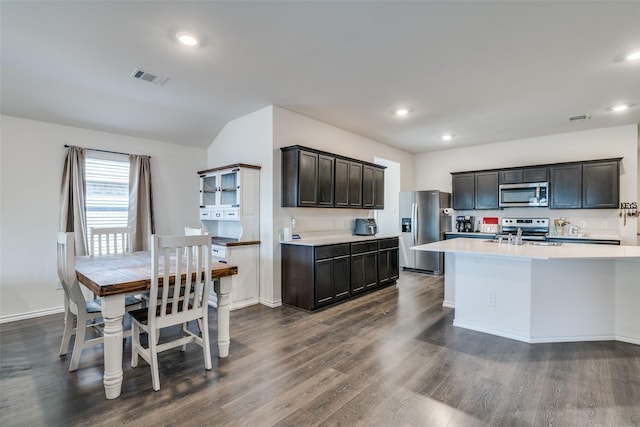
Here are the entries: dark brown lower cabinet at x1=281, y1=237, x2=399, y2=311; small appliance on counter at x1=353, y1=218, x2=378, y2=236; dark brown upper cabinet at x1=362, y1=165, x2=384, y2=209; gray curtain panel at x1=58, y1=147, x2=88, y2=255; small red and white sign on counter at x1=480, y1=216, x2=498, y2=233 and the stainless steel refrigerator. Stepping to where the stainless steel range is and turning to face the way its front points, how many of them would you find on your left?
0

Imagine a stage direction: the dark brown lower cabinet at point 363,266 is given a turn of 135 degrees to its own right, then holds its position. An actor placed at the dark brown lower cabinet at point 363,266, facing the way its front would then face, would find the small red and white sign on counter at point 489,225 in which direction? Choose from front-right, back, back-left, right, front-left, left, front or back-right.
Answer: back-right

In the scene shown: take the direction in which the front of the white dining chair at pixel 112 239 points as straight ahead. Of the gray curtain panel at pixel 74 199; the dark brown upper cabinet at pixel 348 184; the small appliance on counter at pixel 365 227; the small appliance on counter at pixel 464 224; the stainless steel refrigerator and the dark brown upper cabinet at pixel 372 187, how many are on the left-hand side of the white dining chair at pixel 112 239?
5

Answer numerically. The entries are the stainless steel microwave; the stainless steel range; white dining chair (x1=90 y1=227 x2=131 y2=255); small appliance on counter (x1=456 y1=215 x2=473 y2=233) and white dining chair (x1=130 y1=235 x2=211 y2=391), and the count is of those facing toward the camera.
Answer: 4

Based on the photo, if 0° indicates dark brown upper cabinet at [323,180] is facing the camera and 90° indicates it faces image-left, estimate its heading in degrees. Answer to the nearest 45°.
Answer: approximately 315°

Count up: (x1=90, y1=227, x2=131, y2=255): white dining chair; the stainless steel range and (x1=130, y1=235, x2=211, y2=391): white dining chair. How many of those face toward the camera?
2

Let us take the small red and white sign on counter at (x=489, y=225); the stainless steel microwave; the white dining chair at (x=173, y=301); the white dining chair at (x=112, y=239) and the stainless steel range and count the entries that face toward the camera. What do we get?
4

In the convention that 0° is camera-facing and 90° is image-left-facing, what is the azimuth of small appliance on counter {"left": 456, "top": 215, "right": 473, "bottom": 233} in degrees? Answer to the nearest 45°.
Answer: approximately 0°

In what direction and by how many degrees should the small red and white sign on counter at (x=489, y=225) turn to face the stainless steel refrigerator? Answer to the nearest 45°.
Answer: approximately 90° to its right

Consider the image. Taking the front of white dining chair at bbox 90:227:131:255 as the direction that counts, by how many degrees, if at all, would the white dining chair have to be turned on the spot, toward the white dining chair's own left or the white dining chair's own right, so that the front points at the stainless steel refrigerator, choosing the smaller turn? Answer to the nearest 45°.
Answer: approximately 90° to the white dining chair's own left

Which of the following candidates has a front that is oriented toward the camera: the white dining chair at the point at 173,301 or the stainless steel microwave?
the stainless steel microwave

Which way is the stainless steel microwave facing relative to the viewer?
toward the camera

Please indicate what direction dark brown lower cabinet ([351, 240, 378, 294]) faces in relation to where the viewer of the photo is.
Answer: facing the viewer and to the right of the viewer

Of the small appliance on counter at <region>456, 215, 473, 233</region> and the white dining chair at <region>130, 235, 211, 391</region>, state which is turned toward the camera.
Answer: the small appliance on counter

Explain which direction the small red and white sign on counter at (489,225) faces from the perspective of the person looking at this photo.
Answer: facing the viewer

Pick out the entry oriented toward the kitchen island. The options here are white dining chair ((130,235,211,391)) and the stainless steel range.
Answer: the stainless steel range

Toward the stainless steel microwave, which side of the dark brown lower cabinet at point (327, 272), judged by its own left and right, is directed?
left

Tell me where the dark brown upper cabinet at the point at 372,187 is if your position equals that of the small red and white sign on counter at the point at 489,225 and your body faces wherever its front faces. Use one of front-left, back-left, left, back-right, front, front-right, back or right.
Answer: front-right

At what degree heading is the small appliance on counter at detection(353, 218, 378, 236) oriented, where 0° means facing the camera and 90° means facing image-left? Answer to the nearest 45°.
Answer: approximately 315°
